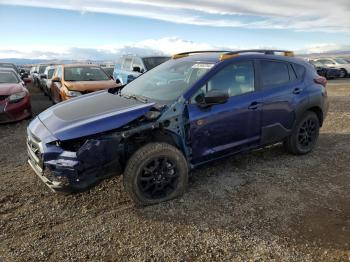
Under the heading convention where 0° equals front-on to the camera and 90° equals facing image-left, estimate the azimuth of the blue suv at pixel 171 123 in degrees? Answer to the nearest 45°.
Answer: approximately 45°

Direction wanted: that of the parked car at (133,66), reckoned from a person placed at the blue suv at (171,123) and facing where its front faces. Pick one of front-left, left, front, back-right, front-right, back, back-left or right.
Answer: back-right

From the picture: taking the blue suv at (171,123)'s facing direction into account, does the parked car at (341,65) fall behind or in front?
behind

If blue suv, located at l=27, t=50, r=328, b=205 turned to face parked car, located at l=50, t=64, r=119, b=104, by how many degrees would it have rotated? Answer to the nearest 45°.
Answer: approximately 90° to its right
